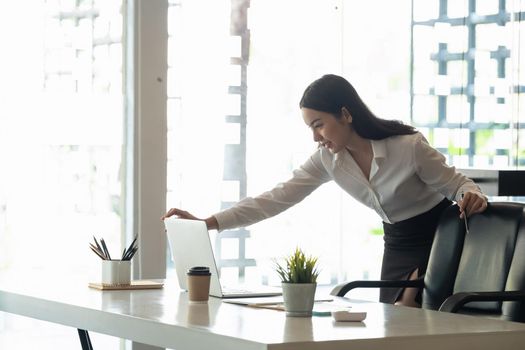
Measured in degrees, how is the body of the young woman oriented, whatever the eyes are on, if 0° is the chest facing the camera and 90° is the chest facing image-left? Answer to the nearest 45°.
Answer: approximately 45°

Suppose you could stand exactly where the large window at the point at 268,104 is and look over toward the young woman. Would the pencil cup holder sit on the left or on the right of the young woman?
right

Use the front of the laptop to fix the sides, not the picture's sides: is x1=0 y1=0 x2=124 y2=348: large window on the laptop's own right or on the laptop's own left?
on the laptop's own left

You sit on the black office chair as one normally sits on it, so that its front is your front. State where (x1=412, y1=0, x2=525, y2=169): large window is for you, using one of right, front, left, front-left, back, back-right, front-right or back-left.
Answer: back-right

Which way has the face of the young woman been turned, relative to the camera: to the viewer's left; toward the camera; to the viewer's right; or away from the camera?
to the viewer's left

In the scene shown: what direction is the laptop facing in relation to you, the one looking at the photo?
facing away from the viewer and to the right of the viewer

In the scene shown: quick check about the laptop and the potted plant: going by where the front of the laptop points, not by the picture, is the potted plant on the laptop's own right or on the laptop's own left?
on the laptop's own right
